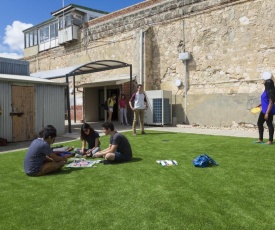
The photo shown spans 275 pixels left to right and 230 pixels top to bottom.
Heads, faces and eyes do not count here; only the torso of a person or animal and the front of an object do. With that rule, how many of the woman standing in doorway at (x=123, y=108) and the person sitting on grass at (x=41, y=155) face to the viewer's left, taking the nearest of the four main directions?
0

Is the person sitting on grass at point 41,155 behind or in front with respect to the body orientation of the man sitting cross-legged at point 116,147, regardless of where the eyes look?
in front

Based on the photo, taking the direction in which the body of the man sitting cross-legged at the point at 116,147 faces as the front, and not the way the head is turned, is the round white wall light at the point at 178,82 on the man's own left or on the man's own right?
on the man's own right

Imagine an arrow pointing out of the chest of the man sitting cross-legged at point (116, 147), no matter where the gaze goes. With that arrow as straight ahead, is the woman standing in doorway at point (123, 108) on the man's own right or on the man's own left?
on the man's own right

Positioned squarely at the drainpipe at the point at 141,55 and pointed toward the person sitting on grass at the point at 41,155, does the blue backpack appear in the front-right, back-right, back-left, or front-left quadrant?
front-left

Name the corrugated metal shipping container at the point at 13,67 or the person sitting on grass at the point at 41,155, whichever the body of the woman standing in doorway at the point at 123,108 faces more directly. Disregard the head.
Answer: the person sitting on grass

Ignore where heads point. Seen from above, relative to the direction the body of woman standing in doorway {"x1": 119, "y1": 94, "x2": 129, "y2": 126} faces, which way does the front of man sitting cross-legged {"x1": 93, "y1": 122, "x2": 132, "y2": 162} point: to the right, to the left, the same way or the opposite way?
to the right

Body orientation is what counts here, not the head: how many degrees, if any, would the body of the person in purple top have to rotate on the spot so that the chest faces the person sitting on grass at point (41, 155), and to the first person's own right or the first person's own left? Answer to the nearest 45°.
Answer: approximately 45° to the first person's own left

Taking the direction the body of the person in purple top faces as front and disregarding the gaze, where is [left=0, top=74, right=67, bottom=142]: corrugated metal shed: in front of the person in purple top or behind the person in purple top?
in front

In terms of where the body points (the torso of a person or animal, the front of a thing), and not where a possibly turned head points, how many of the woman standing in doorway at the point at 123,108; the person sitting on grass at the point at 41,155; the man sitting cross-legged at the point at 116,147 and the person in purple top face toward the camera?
1

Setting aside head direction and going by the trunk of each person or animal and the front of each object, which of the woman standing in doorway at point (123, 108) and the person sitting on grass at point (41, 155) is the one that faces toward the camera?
the woman standing in doorway

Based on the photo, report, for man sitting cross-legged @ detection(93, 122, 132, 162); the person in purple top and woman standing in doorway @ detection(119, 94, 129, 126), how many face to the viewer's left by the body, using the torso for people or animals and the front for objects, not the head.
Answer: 2

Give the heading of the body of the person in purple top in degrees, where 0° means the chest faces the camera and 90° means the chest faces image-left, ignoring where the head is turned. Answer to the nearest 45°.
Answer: approximately 90°

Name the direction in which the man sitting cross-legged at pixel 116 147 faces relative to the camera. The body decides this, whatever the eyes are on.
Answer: to the viewer's left

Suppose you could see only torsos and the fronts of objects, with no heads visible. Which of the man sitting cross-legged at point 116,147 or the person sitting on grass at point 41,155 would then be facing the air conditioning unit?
the person sitting on grass

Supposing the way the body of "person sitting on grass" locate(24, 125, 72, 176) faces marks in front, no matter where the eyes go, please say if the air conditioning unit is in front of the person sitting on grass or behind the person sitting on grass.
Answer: in front

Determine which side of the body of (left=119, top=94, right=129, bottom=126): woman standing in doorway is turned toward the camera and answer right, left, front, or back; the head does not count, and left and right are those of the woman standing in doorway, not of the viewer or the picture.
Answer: front
